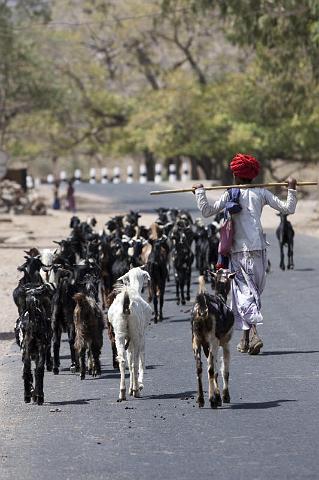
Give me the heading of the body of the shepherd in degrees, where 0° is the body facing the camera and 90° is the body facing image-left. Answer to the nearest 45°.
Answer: approximately 180°

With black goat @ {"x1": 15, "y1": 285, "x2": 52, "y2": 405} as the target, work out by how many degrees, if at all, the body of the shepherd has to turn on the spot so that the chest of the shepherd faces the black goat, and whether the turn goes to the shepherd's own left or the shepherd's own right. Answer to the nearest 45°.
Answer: approximately 135° to the shepherd's own left

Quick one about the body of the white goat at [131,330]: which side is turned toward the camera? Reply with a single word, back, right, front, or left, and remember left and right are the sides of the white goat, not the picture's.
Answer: back

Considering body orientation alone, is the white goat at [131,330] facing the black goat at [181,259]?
yes

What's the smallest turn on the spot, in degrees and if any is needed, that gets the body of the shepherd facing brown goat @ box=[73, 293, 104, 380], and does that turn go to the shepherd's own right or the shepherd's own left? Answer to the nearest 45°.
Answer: approximately 135° to the shepherd's own left
